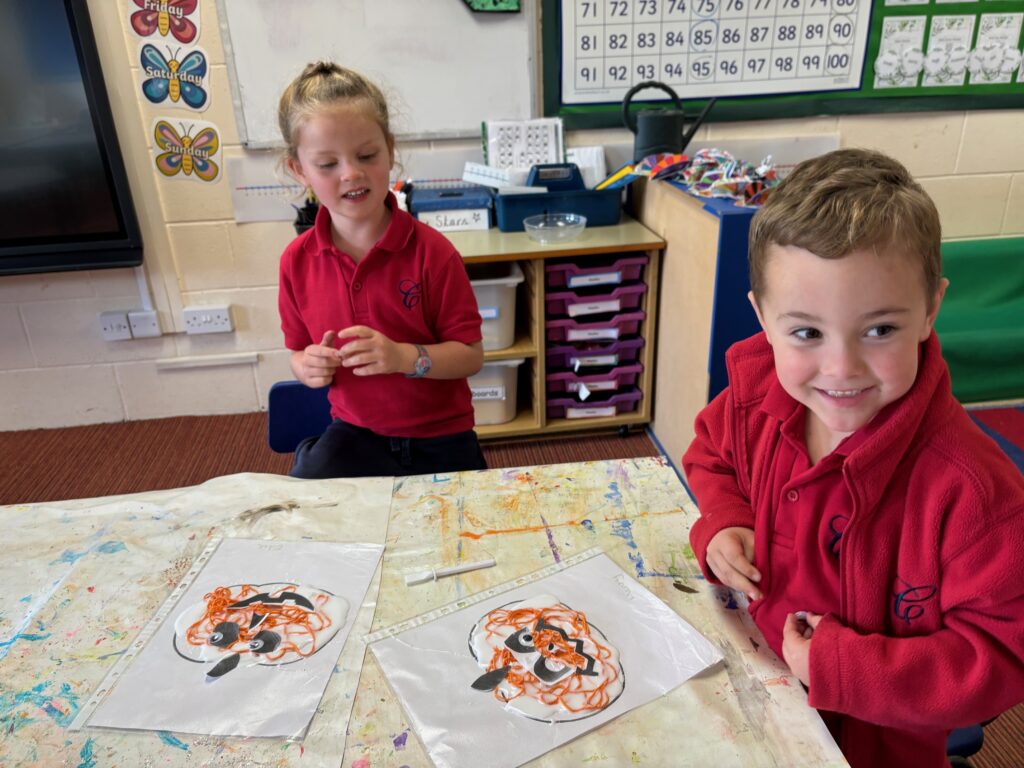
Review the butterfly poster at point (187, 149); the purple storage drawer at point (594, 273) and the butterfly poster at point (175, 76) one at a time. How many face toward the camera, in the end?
3

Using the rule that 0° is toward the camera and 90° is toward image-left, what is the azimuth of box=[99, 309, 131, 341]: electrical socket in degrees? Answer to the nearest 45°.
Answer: approximately 0°

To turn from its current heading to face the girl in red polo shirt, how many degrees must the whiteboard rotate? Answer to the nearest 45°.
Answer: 0° — it already faces them

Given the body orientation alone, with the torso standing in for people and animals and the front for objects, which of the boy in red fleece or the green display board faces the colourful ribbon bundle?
the green display board

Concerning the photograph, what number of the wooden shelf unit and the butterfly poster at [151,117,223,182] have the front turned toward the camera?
2

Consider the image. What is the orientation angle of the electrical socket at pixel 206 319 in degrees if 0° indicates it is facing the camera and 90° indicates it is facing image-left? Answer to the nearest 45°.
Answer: approximately 0°
